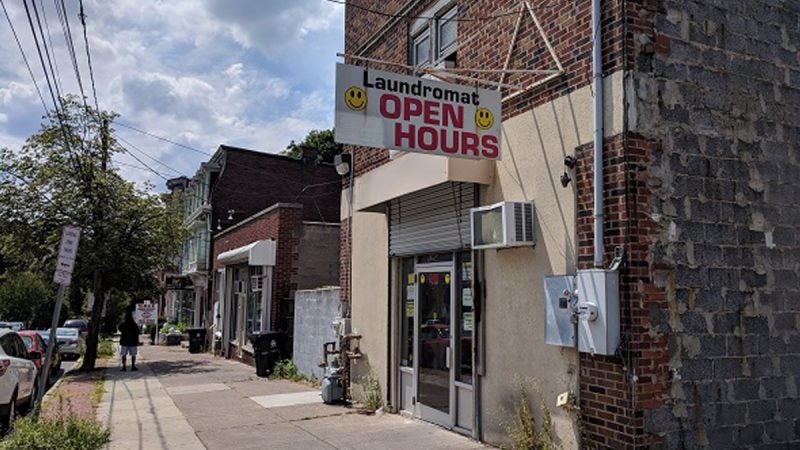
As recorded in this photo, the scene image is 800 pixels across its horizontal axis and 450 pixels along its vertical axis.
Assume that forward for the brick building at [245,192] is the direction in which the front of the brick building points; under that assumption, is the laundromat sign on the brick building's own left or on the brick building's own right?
on the brick building's own left

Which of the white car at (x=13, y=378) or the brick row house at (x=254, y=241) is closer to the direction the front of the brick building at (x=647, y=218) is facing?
the white car

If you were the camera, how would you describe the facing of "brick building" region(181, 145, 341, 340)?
facing to the left of the viewer

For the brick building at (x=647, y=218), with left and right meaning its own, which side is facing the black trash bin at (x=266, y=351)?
right

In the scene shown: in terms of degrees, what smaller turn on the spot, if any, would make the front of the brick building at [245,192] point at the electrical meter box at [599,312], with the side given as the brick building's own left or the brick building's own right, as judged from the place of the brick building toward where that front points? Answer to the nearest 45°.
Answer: approximately 90° to the brick building's own left

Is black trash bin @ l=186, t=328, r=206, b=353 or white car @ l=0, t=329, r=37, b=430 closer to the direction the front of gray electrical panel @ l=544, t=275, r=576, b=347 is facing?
the white car

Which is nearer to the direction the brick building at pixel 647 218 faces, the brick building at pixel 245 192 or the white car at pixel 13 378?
the white car

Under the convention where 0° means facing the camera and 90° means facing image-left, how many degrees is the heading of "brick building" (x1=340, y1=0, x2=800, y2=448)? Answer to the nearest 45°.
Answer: approximately 45°

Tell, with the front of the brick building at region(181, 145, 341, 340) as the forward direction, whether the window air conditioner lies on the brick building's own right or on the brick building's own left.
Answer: on the brick building's own left
